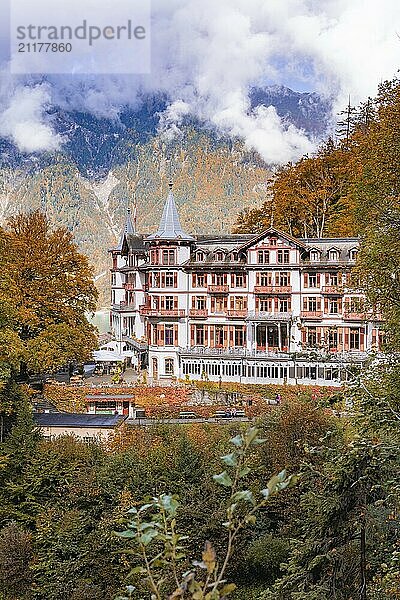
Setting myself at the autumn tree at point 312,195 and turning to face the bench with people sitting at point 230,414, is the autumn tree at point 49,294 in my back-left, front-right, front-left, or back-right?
front-right

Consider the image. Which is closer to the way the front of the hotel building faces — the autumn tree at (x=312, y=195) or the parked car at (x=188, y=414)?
the parked car

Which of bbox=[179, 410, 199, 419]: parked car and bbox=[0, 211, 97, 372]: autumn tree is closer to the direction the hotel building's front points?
the parked car

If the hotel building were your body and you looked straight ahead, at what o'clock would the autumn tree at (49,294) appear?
The autumn tree is roughly at 2 o'clock from the hotel building.

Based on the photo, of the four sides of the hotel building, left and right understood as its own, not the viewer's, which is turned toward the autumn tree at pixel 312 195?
back

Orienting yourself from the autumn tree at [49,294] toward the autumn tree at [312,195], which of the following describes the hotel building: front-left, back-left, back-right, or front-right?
front-right

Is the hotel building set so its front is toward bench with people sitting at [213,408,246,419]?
yes

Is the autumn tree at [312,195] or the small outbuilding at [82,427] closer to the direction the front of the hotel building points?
the small outbuilding

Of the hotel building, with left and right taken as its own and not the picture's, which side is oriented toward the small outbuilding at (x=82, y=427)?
front

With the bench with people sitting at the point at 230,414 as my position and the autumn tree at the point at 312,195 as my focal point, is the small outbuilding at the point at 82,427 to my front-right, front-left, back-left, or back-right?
back-left

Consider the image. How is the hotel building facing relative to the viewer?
toward the camera
